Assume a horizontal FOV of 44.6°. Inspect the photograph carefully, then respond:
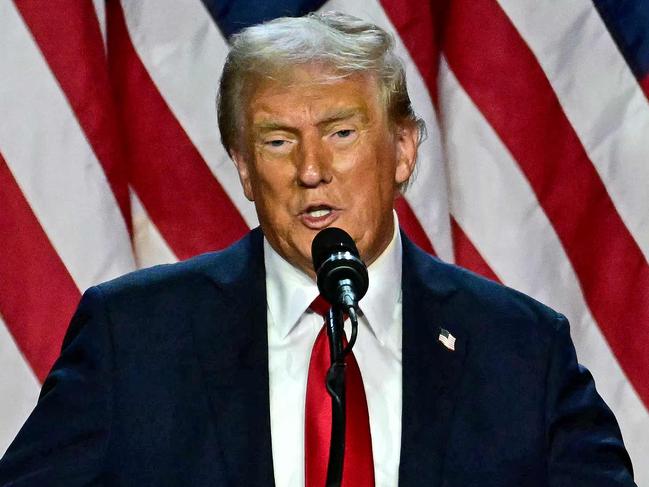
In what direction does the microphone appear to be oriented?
away from the camera

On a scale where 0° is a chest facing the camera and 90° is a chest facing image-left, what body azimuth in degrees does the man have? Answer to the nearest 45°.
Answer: approximately 0°

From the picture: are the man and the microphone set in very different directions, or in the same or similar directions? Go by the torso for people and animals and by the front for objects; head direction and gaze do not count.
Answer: very different directions

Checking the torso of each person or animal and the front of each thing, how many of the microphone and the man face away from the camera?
1
